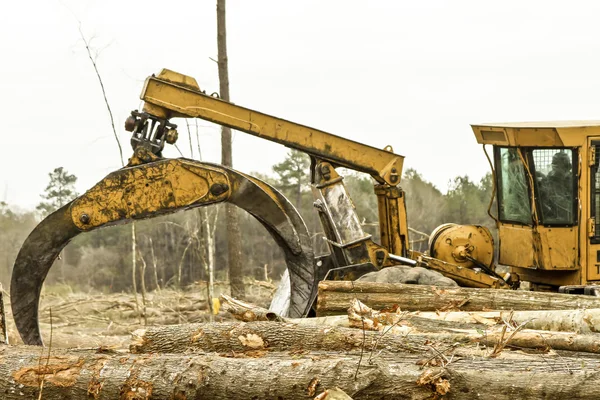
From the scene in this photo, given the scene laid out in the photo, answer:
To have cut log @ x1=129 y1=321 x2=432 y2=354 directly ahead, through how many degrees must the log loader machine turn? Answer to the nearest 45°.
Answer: approximately 90° to its right

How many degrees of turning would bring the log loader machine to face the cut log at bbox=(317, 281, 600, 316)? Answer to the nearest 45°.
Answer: approximately 45° to its right

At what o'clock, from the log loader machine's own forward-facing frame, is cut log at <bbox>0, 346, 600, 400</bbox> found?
The cut log is roughly at 3 o'clock from the log loader machine.

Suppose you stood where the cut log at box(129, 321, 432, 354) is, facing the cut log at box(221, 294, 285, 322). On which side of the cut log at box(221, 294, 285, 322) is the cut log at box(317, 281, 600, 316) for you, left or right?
right
